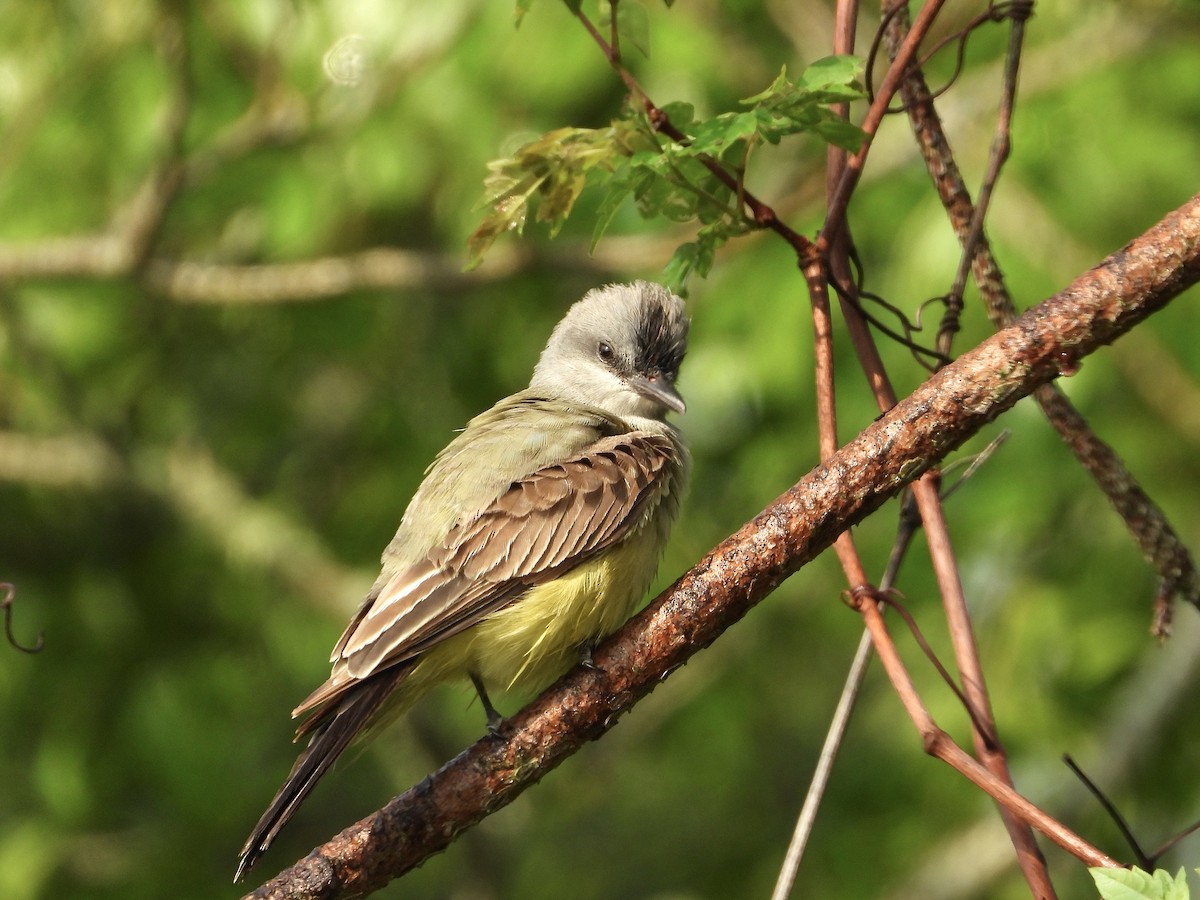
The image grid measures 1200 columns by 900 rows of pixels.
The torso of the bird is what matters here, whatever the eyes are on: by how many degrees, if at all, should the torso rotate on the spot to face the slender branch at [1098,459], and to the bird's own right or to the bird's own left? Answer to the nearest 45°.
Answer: approximately 45° to the bird's own right

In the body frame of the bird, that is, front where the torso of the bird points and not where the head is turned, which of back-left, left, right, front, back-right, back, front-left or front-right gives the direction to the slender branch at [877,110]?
front-right

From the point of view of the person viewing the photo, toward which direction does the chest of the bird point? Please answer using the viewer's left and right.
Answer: facing to the right of the viewer
